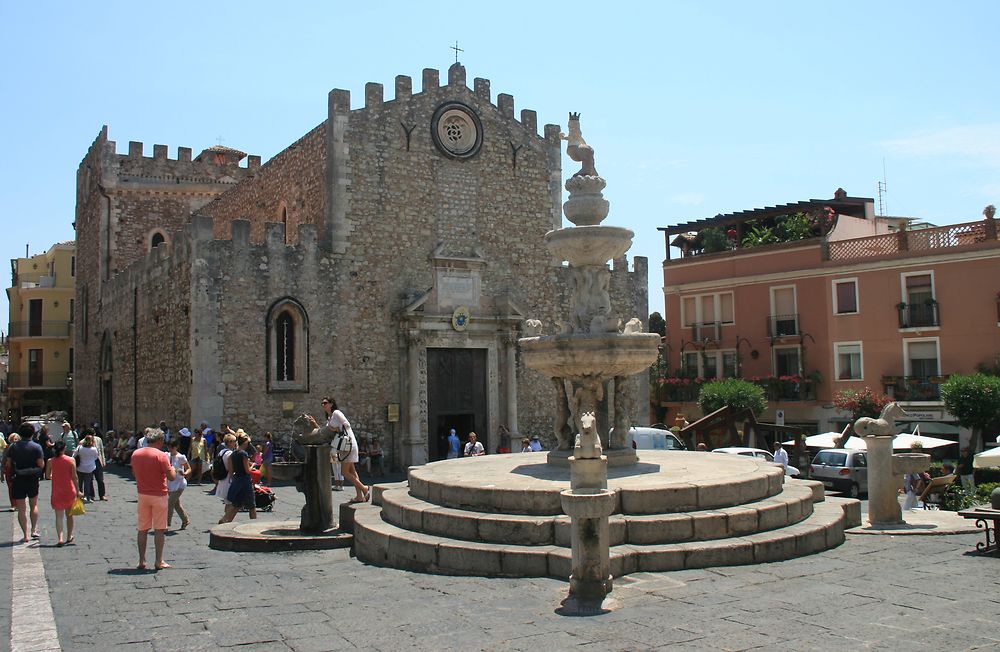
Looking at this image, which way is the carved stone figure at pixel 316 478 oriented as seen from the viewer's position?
to the viewer's left

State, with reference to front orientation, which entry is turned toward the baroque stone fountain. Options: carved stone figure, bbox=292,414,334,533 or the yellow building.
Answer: the yellow building

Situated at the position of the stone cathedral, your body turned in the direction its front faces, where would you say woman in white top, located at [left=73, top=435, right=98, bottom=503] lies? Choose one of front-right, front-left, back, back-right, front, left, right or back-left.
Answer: right

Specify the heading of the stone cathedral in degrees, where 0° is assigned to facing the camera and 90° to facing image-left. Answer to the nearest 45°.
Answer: approximately 315°

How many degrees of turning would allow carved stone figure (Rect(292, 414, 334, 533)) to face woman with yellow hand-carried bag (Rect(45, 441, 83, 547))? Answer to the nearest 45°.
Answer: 0° — it already faces them

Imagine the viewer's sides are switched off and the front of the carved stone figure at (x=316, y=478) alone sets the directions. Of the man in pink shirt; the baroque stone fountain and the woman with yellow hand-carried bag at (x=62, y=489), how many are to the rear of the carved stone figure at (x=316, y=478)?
1

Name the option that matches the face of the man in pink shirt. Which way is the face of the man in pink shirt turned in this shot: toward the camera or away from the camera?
away from the camera
